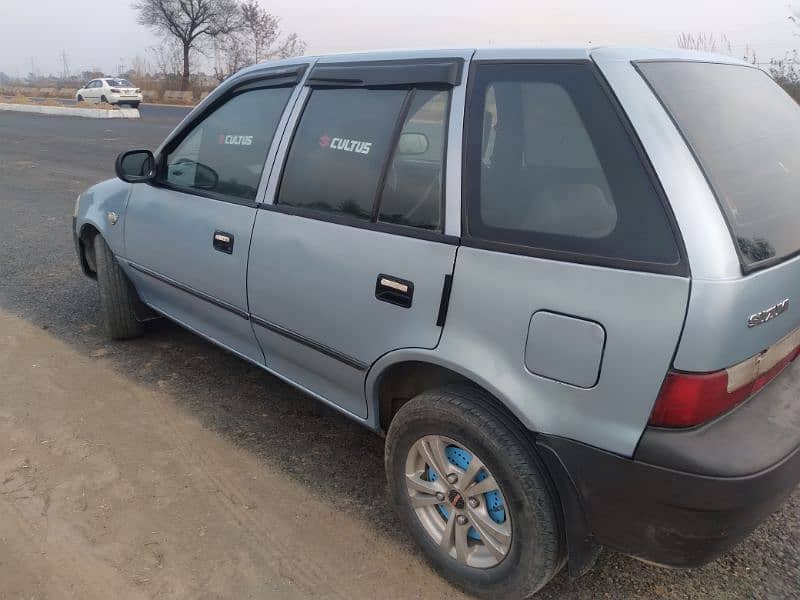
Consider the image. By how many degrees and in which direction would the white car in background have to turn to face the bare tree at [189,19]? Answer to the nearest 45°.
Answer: approximately 90° to its right

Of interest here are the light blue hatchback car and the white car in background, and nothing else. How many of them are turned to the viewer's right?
0

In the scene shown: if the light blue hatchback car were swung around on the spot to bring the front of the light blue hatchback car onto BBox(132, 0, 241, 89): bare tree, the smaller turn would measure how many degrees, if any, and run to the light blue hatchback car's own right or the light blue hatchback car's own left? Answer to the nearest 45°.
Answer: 0° — it already faces it

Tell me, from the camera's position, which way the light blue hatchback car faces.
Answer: facing away from the viewer and to the left of the viewer

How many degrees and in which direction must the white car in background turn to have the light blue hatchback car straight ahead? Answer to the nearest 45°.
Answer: approximately 135° to its left

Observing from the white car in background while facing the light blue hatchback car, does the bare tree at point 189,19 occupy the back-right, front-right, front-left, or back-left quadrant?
back-left

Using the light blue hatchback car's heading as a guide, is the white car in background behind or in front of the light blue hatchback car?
in front

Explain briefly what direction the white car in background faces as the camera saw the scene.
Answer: facing away from the viewer and to the left of the viewer
